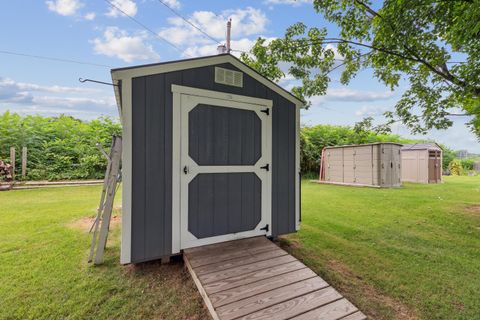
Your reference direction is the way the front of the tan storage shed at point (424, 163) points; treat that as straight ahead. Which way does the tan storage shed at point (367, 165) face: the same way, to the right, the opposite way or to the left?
the same way

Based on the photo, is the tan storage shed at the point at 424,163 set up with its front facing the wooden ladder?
no

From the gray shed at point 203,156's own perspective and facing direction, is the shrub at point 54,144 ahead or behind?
behind

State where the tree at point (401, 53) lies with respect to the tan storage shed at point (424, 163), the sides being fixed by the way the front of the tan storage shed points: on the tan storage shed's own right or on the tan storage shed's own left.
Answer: on the tan storage shed's own right

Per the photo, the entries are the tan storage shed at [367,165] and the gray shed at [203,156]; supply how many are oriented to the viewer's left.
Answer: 0

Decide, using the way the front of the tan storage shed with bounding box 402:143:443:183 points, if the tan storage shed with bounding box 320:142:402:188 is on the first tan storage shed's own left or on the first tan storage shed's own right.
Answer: on the first tan storage shed's own right

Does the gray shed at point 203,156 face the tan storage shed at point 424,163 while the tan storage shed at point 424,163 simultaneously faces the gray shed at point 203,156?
no

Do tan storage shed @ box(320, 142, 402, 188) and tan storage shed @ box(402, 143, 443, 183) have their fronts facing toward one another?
no

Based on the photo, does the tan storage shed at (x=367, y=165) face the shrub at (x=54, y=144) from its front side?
no

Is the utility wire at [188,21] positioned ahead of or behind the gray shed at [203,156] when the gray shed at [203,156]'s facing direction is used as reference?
behind

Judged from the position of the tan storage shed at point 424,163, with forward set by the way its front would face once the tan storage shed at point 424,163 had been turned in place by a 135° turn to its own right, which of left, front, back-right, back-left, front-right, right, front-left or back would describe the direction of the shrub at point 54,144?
front-left

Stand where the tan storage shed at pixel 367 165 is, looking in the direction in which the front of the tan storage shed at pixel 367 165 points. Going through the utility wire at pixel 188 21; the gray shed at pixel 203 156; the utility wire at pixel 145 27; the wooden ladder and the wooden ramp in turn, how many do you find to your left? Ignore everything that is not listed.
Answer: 0

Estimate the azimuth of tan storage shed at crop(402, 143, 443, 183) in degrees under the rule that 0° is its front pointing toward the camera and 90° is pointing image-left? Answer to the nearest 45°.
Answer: approximately 315°

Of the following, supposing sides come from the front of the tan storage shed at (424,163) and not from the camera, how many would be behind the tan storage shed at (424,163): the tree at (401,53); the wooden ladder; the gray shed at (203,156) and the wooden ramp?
0

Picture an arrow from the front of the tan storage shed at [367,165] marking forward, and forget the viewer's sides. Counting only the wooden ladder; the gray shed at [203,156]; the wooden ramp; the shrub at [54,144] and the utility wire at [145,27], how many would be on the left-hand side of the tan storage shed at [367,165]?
0

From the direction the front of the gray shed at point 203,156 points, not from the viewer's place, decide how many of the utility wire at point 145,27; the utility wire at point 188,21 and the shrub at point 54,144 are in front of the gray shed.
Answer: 0

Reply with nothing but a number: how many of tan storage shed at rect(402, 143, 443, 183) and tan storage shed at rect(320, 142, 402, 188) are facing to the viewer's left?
0

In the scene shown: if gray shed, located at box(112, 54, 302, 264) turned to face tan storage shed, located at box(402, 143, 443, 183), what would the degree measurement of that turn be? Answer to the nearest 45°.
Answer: approximately 90° to its left

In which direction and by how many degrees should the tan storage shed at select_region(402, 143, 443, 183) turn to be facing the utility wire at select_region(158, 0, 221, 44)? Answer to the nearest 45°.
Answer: approximately 90° to its right

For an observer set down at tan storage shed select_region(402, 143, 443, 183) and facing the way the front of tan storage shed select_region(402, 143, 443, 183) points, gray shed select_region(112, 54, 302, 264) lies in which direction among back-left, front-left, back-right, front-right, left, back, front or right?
front-right
